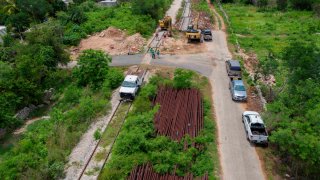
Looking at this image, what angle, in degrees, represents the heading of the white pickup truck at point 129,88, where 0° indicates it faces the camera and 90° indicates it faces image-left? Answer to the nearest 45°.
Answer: approximately 45°

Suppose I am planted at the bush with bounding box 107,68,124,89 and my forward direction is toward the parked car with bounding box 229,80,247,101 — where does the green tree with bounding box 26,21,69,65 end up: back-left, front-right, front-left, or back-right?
back-left

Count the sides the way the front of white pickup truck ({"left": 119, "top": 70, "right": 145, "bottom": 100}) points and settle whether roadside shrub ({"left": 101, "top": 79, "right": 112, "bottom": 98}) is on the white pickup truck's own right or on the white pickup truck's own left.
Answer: on the white pickup truck's own right

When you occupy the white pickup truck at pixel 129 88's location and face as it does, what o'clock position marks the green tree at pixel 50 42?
The green tree is roughly at 3 o'clock from the white pickup truck.

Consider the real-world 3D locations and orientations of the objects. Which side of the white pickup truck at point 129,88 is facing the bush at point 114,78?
right

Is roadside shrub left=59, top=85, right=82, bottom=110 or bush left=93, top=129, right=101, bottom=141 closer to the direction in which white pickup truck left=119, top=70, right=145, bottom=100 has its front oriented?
the bush

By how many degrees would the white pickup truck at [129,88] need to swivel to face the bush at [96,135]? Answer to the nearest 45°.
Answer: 0° — it already faces it

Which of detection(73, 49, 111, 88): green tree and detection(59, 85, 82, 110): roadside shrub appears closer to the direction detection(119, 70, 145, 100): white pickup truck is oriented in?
the roadside shrub

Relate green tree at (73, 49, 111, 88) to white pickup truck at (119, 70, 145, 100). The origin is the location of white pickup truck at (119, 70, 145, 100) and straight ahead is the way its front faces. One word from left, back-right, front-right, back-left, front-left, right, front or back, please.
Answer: right

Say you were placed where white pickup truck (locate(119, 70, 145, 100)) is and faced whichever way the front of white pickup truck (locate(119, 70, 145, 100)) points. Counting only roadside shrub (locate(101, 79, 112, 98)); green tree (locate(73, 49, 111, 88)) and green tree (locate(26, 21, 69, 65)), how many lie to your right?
3
